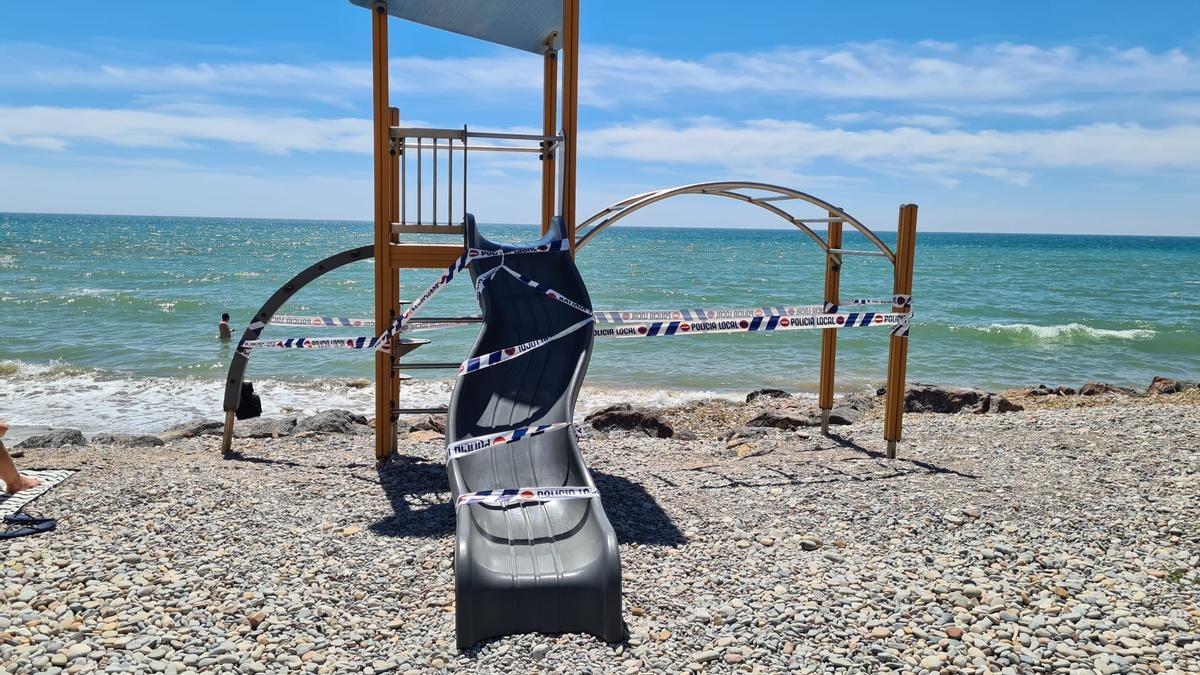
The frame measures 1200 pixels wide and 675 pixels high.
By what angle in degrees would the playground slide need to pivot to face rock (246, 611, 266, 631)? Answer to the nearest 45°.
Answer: approximately 45° to its right

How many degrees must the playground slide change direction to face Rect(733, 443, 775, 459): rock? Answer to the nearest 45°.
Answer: approximately 135° to its left

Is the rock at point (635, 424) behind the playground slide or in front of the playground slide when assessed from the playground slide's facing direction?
behind

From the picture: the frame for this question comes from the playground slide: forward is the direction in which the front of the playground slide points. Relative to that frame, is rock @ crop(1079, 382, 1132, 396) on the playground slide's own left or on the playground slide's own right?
on the playground slide's own left

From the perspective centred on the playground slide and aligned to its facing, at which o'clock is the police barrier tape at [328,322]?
The police barrier tape is roughly at 5 o'clock from the playground slide.

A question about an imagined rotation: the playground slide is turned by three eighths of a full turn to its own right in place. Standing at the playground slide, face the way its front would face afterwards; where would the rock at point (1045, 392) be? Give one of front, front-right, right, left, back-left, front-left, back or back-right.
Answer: right

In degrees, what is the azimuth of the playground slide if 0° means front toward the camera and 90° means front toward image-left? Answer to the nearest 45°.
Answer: approximately 0°

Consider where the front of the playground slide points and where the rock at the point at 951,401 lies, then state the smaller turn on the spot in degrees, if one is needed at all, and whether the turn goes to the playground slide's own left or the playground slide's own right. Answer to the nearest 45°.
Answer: approximately 135° to the playground slide's own left

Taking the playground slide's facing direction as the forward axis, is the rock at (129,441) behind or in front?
behind

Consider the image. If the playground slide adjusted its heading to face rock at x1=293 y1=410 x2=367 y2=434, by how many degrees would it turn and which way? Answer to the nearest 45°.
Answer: approximately 135° to its right

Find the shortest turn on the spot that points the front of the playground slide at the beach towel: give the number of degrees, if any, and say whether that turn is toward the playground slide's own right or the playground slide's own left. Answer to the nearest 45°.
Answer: approximately 90° to the playground slide's own right
